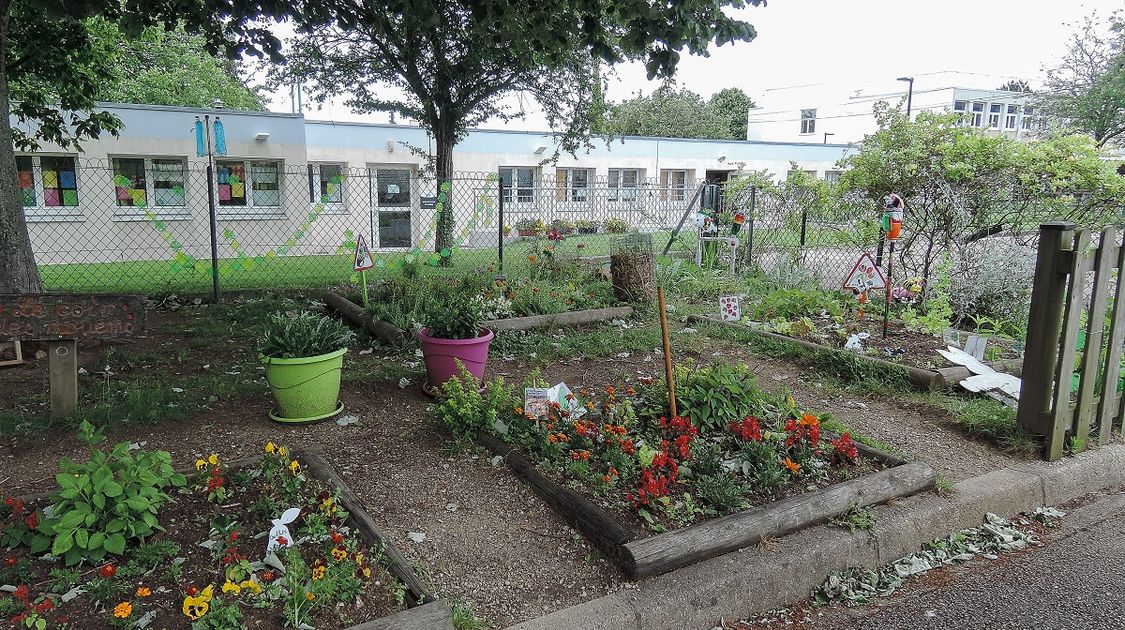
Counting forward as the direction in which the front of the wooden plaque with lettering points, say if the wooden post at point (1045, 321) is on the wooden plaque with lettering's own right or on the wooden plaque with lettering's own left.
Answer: on the wooden plaque with lettering's own left

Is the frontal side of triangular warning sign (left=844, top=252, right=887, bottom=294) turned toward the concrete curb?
yes

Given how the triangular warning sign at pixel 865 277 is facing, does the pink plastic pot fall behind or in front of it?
in front

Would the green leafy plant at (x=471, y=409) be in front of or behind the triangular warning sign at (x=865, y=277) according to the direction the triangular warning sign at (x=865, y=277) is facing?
in front

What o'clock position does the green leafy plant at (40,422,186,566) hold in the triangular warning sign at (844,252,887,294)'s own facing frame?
The green leafy plant is roughly at 1 o'clock from the triangular warning sign.

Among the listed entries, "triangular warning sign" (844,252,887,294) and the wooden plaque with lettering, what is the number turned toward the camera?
2

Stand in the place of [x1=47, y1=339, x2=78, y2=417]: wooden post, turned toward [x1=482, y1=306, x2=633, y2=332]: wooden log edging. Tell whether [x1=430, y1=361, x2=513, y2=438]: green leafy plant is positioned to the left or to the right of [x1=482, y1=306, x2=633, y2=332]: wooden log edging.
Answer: right

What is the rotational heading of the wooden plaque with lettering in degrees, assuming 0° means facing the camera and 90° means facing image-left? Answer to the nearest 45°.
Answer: approximately 0°

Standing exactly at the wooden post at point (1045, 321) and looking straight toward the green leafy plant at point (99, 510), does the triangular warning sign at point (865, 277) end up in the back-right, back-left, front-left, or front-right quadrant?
back-right

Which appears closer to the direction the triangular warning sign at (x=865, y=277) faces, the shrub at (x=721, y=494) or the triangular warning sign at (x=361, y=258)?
the shrub

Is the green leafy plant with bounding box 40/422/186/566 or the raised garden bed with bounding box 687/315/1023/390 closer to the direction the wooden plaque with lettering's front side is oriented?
the green leafy plant

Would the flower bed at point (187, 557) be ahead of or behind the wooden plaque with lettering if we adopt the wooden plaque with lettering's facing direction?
ahead

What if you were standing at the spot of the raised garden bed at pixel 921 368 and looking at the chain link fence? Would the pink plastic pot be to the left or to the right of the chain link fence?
left
